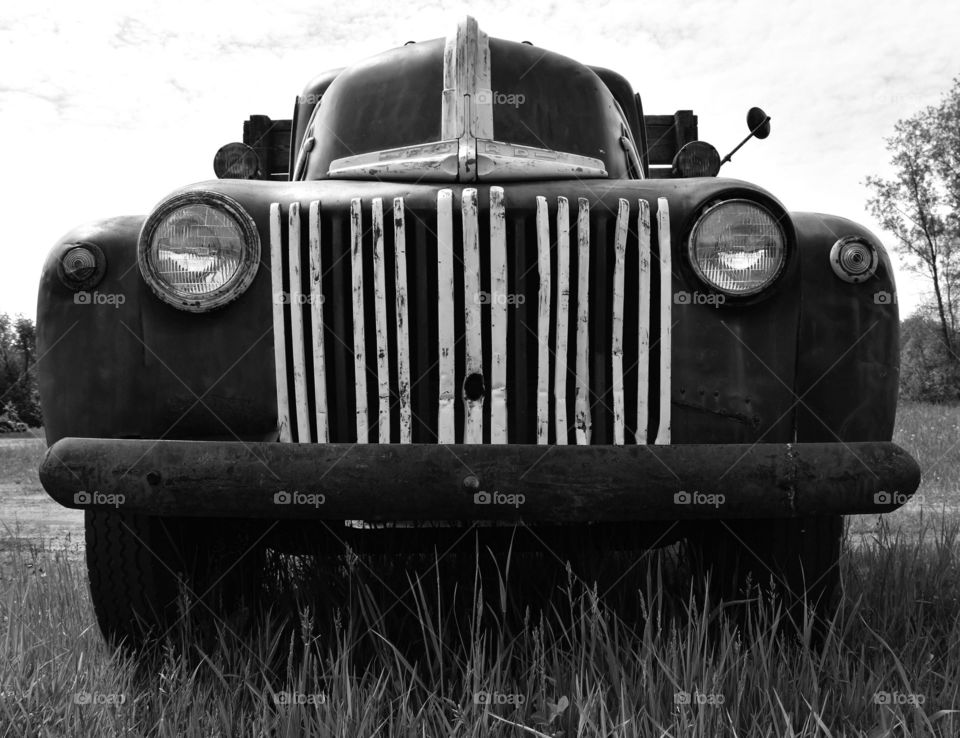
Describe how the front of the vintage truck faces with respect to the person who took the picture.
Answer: facing the viewer
